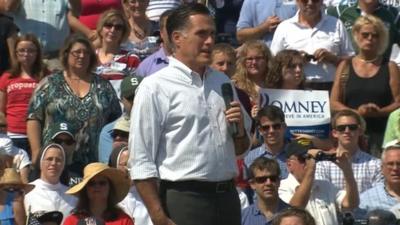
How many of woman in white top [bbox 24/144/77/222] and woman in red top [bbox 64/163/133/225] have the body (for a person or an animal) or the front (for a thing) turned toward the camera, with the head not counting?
2

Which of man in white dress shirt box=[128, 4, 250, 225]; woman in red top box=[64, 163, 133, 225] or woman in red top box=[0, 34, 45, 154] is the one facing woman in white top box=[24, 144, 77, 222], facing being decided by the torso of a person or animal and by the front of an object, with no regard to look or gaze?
woman in red top box=[0, 34, 45, 154]

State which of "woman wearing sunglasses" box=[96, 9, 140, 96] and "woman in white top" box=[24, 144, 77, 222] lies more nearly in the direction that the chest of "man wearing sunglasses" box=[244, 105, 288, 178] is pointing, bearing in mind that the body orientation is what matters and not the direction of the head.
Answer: the woman in white top

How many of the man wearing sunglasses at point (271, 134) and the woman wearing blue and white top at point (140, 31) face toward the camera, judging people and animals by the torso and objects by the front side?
2

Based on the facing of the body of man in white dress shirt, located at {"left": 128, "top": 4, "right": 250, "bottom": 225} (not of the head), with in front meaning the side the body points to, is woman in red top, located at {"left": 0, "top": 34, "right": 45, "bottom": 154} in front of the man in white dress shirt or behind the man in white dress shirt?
behind

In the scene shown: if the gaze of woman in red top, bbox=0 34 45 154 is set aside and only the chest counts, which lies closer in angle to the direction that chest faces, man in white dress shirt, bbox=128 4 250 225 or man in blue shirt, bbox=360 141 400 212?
the man in white dress shirt

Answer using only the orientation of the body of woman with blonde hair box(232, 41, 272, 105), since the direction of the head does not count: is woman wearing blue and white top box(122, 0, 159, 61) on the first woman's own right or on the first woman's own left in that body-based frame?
on the first woman's own right
